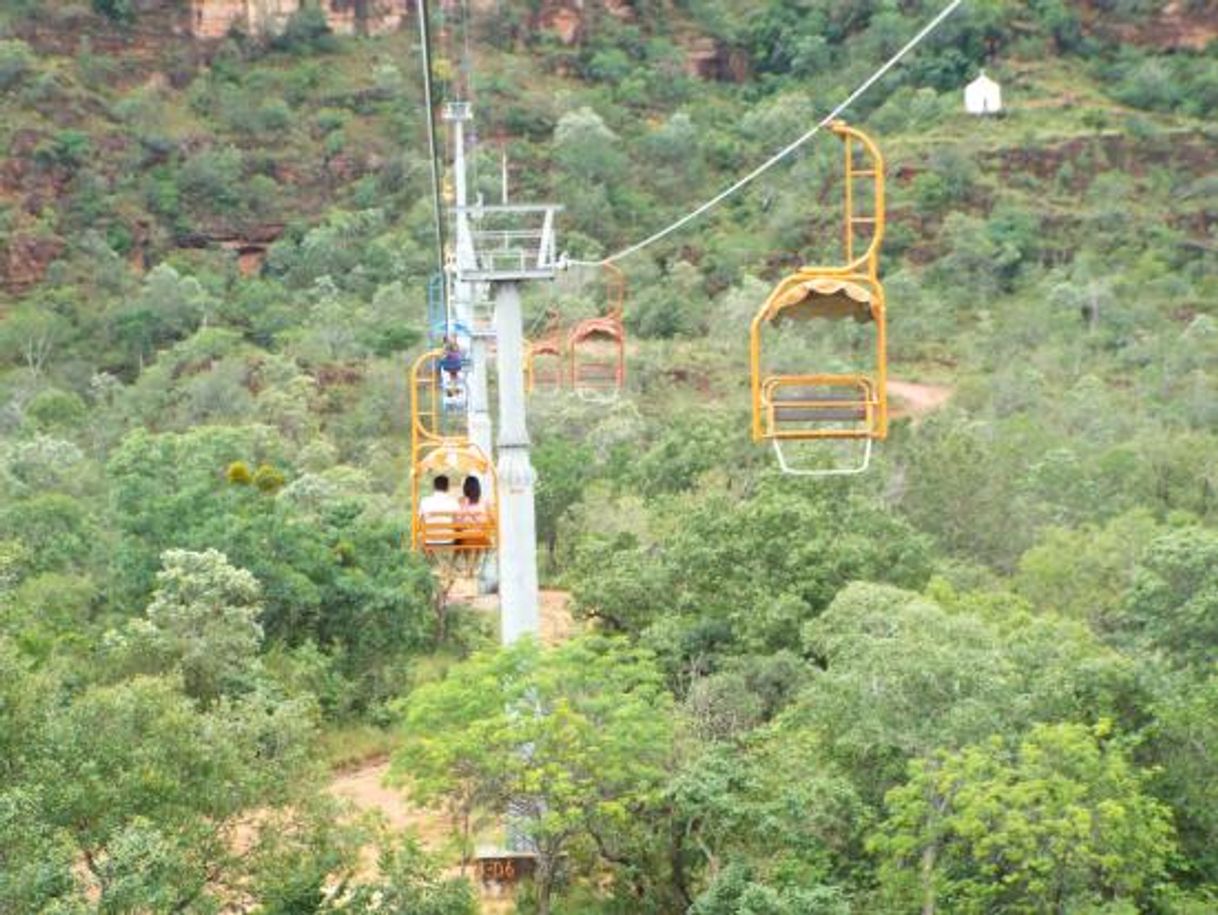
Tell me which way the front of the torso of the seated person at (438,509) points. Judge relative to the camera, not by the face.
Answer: away from the camera

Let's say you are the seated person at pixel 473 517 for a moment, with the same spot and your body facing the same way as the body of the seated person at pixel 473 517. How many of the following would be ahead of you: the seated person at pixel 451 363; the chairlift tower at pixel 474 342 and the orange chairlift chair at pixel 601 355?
3

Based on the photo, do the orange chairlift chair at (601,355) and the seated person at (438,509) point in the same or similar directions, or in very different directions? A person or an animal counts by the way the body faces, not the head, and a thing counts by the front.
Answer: very different directions

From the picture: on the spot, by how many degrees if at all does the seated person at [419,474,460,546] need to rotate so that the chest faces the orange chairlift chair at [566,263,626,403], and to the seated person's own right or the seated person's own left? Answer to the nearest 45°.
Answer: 0° — they already face it

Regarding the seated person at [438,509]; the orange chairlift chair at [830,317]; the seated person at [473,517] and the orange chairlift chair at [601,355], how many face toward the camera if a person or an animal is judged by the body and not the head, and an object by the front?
2

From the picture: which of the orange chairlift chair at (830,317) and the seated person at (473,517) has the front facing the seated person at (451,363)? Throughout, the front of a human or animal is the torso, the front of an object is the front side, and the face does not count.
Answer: the seated person at (473,517)

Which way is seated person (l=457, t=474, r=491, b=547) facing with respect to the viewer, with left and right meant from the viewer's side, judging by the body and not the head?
facing away from the viewer

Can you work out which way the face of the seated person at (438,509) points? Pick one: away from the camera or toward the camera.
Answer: away from the camera

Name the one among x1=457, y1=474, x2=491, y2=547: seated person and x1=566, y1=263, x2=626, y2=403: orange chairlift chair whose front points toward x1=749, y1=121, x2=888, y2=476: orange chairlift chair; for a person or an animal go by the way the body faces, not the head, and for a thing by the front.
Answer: x1=566, y1=263, x2=626, y2=403: orange chairlift chair

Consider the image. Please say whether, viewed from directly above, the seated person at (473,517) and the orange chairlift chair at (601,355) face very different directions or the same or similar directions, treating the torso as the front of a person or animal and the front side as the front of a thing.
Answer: very different directions
